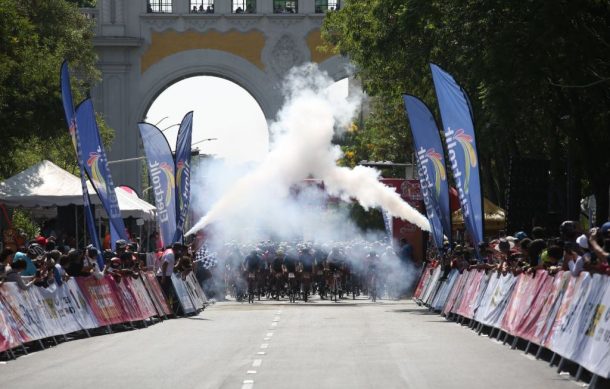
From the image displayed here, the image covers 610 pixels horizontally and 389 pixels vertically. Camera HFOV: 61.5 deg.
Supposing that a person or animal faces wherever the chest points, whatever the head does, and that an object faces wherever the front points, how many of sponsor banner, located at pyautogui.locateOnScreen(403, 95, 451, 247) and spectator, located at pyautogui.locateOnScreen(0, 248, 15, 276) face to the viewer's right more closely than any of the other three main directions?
1

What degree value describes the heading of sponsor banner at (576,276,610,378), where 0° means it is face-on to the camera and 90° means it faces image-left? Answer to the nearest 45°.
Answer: approximately 45°

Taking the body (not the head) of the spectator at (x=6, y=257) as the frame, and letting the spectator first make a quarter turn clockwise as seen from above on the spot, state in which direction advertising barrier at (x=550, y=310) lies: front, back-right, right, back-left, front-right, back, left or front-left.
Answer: front-left

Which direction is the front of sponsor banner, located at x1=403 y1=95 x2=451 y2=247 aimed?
toward the camera

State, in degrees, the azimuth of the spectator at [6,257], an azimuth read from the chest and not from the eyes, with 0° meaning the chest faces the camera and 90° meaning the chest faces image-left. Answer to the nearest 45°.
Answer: approximately 270°

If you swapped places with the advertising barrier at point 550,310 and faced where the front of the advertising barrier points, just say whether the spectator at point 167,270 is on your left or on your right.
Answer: on your right

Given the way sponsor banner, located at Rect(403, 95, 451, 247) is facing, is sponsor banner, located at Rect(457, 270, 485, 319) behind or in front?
in front
